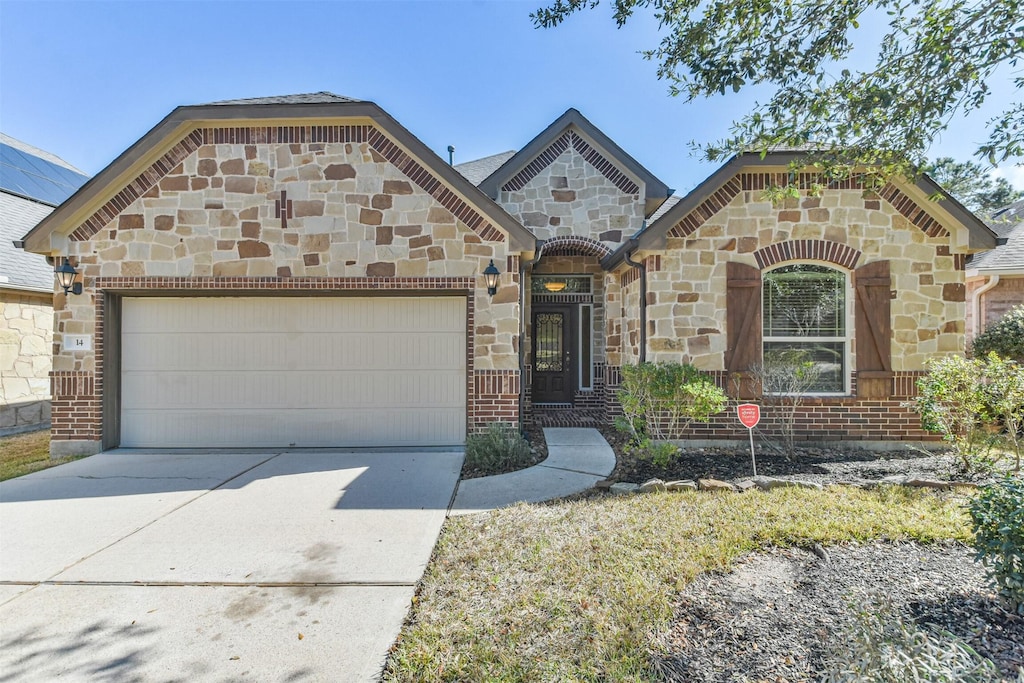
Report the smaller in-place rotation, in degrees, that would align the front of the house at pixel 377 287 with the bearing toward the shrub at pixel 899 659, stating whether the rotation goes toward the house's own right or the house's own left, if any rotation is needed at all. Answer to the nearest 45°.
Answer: approximately 45° to the house's own left

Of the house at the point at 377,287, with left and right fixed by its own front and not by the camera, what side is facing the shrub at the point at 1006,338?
left

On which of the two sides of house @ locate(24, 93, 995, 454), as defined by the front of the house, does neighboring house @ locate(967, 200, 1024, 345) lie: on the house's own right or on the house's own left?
on the house's own left

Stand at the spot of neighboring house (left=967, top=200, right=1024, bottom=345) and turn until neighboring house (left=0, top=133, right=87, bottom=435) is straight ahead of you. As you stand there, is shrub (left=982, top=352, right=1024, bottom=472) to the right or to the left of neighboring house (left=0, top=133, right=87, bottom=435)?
left

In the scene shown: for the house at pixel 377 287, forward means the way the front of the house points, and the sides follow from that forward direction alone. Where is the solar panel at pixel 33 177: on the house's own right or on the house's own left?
on the house's own right

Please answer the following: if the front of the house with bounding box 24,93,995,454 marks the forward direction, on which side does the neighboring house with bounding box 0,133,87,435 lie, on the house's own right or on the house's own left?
on the house's own right

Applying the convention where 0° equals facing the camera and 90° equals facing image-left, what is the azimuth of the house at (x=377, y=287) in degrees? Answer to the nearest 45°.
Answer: approximately 0°

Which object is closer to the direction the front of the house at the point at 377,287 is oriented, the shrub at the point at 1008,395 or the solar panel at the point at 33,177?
the shrub

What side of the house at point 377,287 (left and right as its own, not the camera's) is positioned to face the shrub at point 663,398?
front

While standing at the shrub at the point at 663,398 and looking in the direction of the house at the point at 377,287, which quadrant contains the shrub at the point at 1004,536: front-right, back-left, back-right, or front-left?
back-left
